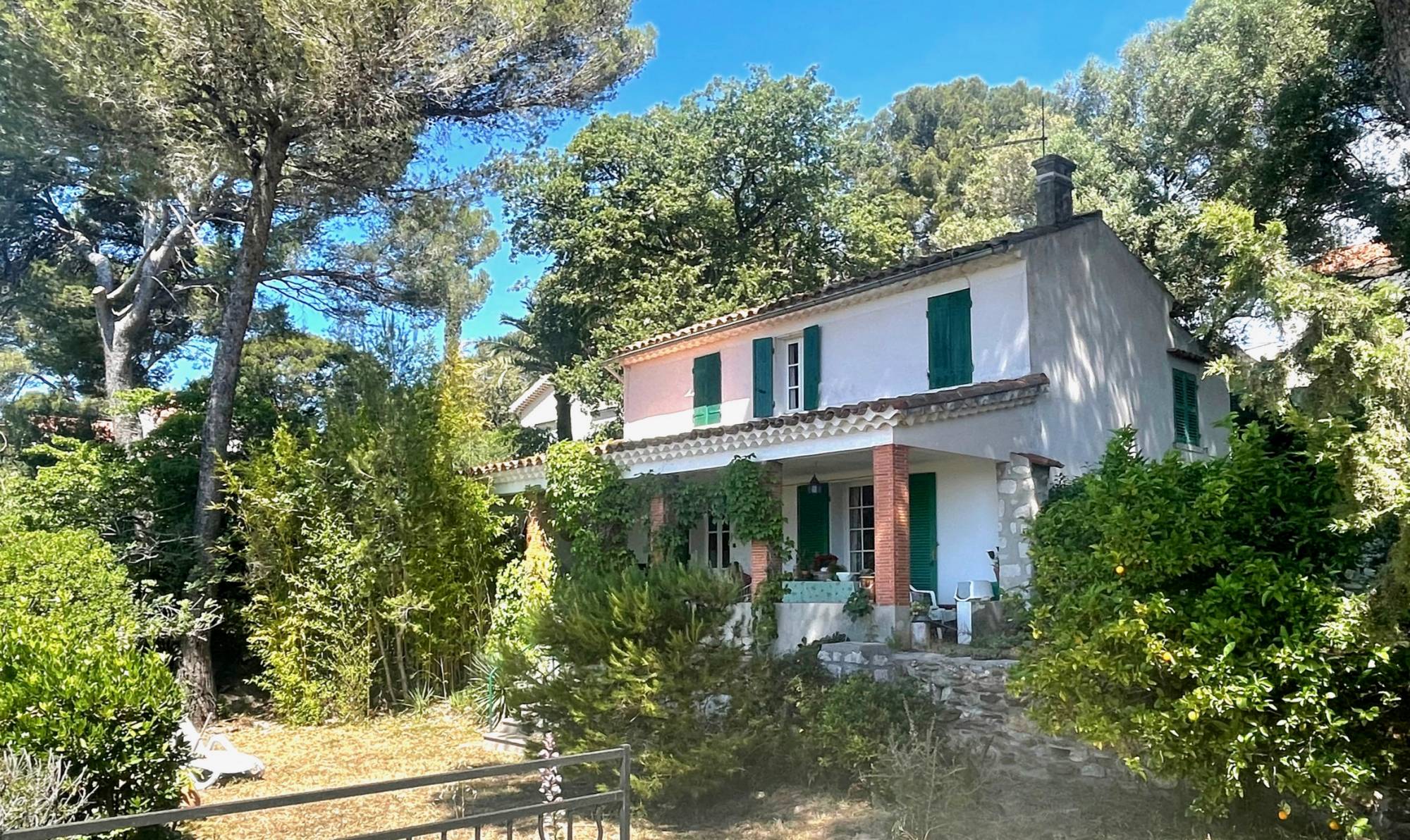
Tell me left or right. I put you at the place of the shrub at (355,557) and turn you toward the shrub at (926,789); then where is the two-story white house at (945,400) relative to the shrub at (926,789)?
left

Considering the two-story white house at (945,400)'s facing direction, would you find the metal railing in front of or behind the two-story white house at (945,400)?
in front

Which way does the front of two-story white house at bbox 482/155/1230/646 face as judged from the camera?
facing the viewer and to the left of the viewer

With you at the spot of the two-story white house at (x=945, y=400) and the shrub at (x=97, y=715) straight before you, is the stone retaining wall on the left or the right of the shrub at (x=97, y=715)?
left

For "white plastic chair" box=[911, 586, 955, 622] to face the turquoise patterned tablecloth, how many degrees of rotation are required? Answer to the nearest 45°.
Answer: approximately 135° to its right

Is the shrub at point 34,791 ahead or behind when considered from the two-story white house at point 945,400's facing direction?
ahead

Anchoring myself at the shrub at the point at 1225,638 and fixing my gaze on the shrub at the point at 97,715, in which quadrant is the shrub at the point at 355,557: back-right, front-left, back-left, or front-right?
front-right

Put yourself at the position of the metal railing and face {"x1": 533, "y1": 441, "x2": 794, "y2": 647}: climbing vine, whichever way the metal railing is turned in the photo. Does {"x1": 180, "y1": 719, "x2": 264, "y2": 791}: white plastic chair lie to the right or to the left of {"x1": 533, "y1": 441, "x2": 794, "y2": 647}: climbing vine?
left
